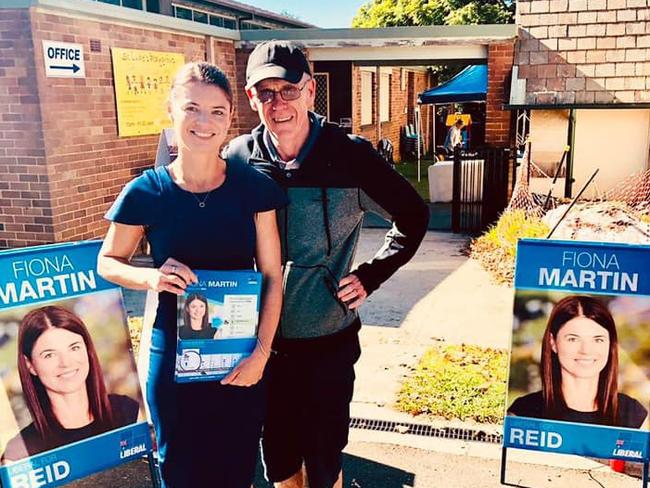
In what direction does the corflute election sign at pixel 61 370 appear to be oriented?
toward the camera

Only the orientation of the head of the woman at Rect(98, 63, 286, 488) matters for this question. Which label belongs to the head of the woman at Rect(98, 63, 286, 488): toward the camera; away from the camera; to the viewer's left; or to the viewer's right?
toward the camera

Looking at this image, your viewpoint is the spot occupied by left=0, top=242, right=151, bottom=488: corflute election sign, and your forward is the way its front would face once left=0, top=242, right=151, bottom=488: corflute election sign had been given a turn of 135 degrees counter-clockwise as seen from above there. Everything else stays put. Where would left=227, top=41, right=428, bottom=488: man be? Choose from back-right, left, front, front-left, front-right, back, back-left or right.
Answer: right

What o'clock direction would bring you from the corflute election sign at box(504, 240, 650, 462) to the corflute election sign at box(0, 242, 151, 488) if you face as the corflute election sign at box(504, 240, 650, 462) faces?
the corflute election sign at box(0, 242, 151, 488) is roughly at 2 o'clock from the corflute election sign at box(504, 240, 650, 462).

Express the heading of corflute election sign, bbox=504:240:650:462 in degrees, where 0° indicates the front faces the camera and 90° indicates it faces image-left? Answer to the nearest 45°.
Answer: approximately 0°

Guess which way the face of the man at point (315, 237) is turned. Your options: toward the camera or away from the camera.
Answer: toward the camera

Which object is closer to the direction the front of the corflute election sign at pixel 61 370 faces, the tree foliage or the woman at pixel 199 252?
the woman

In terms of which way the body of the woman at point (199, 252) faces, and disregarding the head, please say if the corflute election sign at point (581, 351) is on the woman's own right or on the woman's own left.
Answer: on the woman's own left

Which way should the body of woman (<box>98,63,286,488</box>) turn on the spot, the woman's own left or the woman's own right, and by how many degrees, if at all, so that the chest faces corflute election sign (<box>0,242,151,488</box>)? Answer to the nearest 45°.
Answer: approximately 135° to the woman's own right

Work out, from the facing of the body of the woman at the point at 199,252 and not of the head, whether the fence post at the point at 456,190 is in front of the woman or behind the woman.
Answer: behind

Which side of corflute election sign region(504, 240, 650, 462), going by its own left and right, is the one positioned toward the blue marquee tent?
back

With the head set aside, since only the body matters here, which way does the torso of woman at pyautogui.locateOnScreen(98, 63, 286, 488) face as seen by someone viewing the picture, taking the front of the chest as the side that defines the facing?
toward the camera

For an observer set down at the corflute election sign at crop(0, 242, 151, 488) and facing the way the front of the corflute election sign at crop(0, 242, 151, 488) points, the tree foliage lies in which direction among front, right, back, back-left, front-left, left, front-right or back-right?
back-left

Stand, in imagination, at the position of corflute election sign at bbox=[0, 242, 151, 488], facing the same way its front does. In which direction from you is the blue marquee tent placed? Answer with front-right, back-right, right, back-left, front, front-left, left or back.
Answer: back-left

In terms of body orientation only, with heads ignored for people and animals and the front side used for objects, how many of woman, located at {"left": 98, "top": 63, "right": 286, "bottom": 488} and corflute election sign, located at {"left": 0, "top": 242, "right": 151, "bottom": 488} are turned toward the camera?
2

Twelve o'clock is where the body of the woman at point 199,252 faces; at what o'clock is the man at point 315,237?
The man is roughly at 8 o'clock from the woman.

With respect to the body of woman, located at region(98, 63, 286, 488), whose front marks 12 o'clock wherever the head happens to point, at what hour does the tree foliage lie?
The tree foliage is roughly at 7 o'clock from the woman.
